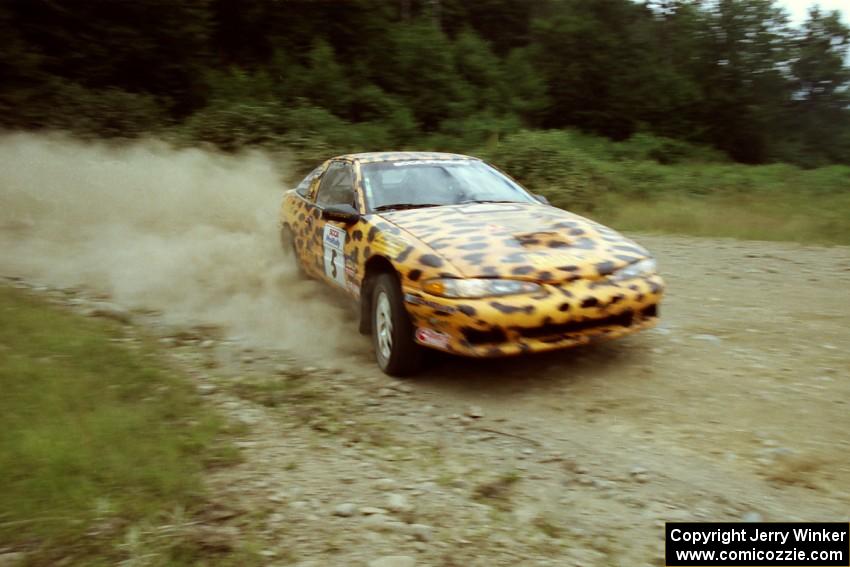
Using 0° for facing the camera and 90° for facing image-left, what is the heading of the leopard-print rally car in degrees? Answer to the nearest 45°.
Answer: approximately 315°
